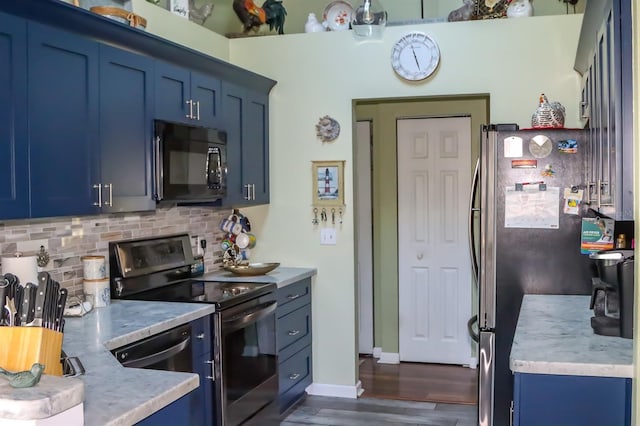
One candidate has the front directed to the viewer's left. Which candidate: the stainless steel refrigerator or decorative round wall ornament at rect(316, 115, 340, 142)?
the stainless steel refrigerator

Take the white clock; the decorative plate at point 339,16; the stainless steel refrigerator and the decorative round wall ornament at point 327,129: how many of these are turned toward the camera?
3

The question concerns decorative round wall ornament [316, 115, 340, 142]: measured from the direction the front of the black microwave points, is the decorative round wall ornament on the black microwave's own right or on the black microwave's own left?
on the black microwave's own left

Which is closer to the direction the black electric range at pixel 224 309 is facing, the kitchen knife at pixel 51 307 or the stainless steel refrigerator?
the stainless steel refrigerator

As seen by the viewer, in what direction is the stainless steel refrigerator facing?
to the viewer's left

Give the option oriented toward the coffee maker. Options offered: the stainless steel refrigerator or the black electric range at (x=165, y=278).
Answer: the black electric range

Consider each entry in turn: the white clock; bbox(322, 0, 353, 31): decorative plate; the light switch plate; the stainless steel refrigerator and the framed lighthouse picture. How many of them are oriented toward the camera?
4

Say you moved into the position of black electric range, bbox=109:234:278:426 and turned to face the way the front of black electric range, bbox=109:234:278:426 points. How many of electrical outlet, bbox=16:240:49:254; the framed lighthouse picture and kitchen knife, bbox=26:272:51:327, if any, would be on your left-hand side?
1
